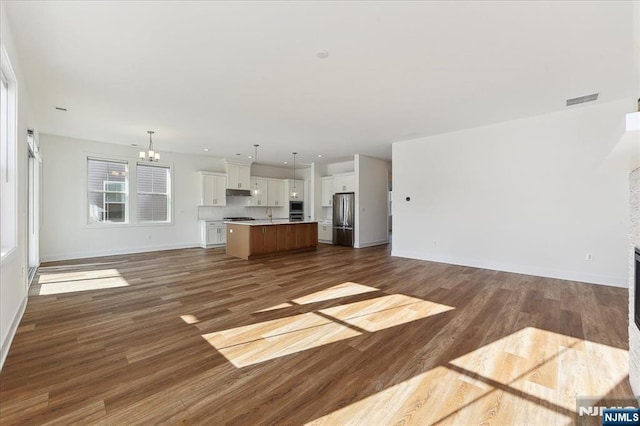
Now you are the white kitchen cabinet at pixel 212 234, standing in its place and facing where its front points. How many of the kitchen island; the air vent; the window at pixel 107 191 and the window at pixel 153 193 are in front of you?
2

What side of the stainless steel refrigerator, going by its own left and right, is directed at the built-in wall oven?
right

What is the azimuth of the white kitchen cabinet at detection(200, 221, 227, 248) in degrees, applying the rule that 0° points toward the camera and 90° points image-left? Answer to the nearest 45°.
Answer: approximately 315°

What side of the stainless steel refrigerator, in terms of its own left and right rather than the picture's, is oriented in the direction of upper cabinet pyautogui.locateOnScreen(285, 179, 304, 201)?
right

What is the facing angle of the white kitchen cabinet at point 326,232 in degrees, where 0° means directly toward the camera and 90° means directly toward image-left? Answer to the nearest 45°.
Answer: approximately 45°

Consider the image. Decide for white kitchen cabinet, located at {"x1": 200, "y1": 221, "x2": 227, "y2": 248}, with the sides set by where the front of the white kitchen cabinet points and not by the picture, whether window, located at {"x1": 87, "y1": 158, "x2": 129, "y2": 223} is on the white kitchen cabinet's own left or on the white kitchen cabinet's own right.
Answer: on the white kitchen cabinet's own right

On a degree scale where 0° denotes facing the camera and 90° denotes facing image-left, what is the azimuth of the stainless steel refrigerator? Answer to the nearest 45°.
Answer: approximately 45°
